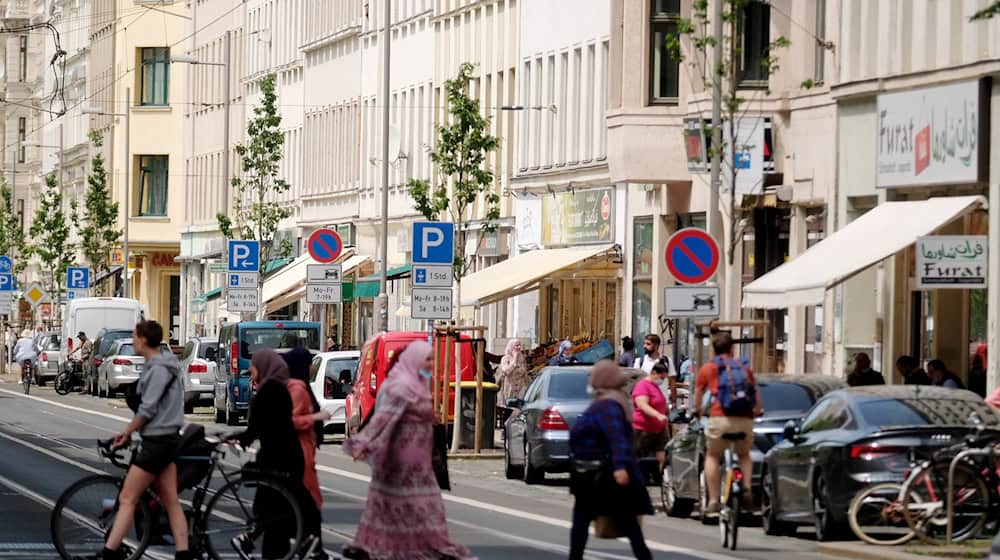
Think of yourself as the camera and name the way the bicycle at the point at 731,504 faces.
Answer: facing away from the viewer

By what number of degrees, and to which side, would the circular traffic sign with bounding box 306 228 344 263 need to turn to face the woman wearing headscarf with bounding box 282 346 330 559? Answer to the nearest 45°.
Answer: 0° — it already faces them

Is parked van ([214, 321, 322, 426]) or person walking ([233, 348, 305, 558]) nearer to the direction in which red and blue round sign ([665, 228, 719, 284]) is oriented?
the person walking

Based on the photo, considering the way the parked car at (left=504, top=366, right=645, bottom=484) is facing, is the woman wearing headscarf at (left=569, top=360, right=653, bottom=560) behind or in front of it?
behind

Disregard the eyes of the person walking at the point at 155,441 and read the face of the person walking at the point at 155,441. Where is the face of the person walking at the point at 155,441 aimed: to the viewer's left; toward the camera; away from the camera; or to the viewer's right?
to the viewer's left

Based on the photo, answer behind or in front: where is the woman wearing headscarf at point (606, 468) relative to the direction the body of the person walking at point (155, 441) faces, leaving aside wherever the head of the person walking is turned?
behind

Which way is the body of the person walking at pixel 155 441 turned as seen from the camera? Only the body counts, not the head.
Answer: to the viewer's left

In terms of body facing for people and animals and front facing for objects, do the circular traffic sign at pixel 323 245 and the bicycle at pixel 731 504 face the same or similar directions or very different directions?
very different directions
